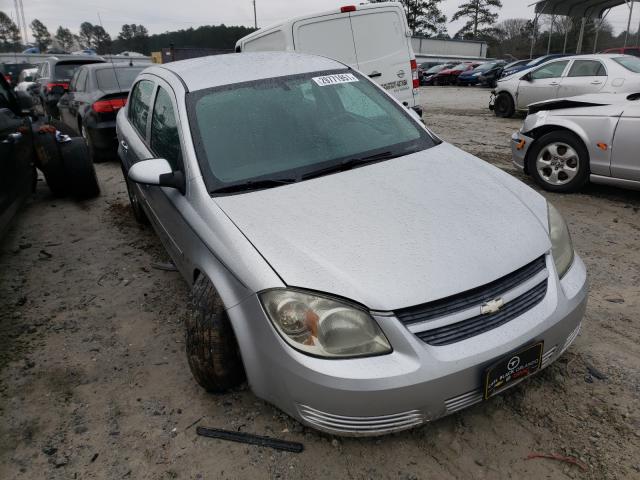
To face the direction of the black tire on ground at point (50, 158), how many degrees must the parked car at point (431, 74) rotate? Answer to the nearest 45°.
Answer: approximately 45° to its left

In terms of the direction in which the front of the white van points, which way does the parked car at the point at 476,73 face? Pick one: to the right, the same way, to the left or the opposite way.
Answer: to the left

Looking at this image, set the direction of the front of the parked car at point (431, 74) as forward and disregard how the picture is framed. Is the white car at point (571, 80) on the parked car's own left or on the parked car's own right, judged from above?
on the parked car's own left

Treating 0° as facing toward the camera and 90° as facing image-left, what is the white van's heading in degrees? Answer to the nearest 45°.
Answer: approximately 135°

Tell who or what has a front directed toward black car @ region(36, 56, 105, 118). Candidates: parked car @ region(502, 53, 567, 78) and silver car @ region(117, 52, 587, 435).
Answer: the parked car

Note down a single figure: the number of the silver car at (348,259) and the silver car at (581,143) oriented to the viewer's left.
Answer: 1

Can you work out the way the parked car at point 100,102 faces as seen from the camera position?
facing away from the viewer and to the left of the viewer

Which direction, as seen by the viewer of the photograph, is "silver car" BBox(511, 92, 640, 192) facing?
facing to the left of the viewer

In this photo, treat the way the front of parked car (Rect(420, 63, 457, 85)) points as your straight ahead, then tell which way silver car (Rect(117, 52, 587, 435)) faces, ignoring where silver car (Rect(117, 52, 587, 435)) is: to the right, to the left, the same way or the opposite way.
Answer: to the left

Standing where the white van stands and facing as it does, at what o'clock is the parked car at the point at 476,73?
The parked car is roughly at 2 o'clock from the white van.

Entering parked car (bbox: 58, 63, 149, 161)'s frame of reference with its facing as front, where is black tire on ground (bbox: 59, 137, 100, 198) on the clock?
The black tire on ground is roughly at 6 o'clock from the parked car.

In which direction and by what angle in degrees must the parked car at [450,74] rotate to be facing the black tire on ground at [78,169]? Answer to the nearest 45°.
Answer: approximately 45° to its left
